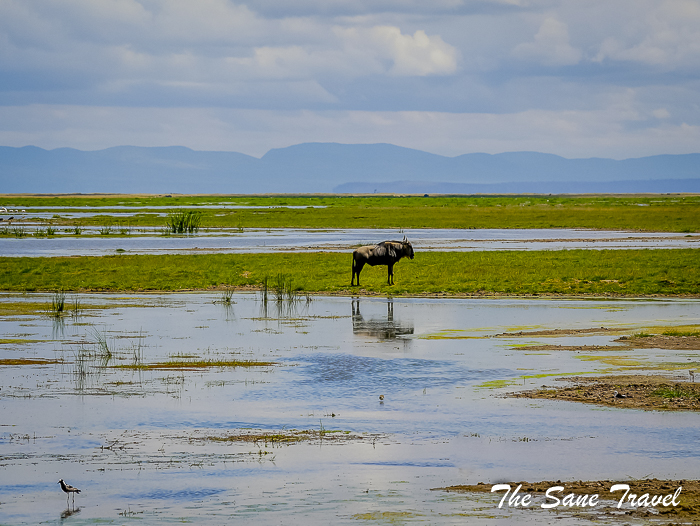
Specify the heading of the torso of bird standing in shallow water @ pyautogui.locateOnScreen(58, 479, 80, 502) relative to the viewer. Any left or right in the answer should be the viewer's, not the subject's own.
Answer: facing to the left of the viewer

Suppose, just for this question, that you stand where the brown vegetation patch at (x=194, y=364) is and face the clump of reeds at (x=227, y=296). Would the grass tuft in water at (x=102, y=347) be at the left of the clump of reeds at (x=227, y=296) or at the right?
left

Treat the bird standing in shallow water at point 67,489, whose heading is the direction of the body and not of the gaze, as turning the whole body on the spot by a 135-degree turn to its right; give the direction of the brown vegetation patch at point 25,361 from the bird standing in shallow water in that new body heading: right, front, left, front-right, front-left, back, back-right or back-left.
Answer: front-left

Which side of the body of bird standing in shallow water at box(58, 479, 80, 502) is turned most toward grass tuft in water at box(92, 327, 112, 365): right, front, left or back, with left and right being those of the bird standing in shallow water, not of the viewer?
right

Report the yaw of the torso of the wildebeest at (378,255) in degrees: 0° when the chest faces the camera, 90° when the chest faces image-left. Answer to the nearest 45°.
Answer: approximately 270°

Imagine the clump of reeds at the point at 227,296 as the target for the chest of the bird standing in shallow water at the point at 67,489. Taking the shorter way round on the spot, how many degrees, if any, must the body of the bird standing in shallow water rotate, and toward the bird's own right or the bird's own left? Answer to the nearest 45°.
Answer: approximately 90° to the bird's own right

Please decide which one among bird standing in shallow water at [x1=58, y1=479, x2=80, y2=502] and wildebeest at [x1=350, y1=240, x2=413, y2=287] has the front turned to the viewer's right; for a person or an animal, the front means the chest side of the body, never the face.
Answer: the wildebeest

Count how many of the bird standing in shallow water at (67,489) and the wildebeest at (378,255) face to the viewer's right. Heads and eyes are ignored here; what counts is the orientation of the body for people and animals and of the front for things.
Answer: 1

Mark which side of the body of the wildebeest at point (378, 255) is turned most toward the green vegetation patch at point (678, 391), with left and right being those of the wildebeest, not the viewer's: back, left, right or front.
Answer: right

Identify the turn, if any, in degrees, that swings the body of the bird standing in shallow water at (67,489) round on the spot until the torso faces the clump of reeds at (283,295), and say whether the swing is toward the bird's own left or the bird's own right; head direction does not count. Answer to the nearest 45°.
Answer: approximately 90° to the bird's own right

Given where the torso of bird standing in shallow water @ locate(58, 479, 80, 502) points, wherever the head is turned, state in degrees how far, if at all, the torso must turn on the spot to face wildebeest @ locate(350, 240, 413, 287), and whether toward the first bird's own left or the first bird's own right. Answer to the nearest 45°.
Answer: approximately 135° to the first bird's own right

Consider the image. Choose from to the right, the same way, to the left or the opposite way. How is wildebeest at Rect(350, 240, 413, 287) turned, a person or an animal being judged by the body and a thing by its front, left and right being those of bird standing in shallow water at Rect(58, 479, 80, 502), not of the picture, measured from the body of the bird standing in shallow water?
the opposite way
